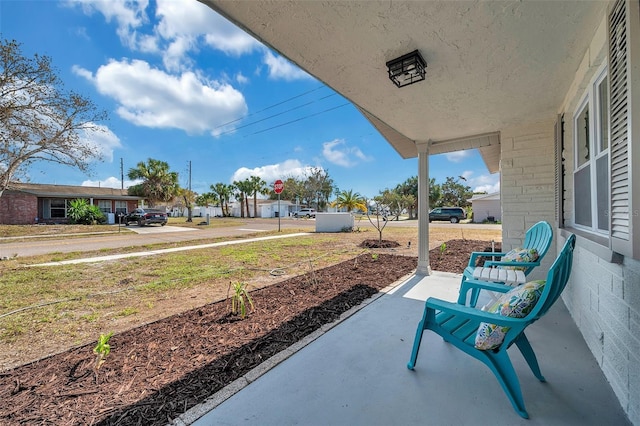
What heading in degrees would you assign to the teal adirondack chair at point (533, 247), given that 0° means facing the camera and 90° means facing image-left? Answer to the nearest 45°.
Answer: approximately 45°

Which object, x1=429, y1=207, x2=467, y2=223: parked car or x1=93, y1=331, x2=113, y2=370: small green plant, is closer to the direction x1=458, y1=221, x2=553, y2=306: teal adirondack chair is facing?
the small green plant

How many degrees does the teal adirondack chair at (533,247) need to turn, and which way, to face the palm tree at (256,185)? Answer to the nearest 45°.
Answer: approximately 90° to its right

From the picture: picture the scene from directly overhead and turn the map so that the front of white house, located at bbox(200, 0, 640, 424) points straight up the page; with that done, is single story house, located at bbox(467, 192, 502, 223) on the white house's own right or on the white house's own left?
on the white house's own right

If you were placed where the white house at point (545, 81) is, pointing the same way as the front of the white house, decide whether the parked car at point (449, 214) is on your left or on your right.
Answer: on your right

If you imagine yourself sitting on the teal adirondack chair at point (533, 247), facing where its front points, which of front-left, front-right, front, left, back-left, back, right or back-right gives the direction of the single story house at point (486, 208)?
back-right

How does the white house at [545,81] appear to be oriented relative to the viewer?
to the viewer's left

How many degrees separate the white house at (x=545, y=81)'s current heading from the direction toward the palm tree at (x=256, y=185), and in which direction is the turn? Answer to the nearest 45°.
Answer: approximately 45° to its right

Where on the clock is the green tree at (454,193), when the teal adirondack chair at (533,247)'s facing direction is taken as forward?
The green tree is roughly at 4 o'clock from the teal adirondack chair.

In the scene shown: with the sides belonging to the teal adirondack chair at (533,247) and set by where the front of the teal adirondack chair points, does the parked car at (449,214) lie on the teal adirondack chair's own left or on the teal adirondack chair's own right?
on the teal adirondack chair's own right

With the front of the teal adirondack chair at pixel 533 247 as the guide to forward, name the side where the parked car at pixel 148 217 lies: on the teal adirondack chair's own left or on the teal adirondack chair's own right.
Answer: on the teal adirondack chair's own right
